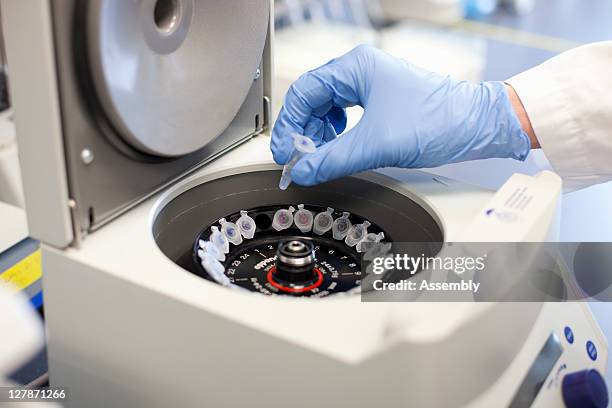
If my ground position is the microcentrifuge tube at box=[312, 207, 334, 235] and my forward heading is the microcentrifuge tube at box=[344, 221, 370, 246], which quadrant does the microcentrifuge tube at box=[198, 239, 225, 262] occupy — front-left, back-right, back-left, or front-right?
back-right

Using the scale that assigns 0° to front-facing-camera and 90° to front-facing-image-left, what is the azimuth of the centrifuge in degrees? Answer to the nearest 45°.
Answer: approximately 315°

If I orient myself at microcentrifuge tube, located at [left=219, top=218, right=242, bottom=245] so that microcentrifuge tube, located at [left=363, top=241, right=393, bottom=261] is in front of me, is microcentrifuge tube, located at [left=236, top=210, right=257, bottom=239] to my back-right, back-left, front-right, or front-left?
front-left
